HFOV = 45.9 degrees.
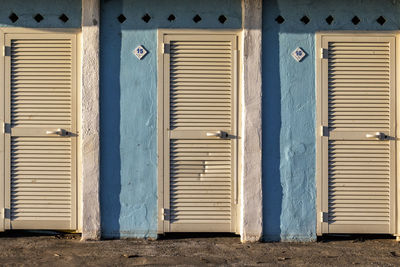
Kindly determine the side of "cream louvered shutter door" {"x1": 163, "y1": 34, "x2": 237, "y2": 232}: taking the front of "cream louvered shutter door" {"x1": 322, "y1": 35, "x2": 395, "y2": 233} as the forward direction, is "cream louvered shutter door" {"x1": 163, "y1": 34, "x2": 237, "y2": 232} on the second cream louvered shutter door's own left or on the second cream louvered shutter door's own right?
on the second cream louvered shutter door's own right

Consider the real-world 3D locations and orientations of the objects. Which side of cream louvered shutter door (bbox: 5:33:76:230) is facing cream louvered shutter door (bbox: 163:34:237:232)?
left

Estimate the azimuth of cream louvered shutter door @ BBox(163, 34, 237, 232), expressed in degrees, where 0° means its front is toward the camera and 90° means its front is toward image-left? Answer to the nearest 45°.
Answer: approximately 0°

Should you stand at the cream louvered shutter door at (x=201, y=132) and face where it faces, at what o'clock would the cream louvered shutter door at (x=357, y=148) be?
the cream louvered shutter door at (x=357, y=148) is roughly at 9 o'clock from the cream louvered shutter door at (x=201, y=132).

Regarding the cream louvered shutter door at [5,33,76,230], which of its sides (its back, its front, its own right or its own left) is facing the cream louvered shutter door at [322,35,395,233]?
left

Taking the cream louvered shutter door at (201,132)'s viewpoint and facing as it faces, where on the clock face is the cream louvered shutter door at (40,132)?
the cream louvered shutter door at (40,132) is roughly at 3 o'clock from the cream louvered shutter door at (201,132).

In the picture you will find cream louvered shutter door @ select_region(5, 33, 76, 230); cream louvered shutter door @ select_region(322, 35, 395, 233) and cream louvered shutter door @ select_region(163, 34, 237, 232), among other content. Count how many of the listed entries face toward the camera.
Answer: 3
